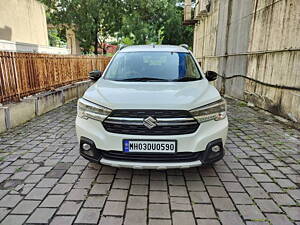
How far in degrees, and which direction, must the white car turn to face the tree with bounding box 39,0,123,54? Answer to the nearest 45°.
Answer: approximately 180°

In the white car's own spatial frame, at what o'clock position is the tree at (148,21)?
The tree is roughly at 6 o'clock from the white car.

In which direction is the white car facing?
toward the camera

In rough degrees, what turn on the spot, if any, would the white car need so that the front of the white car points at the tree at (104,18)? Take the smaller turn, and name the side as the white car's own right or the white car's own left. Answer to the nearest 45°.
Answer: approximately 180°
